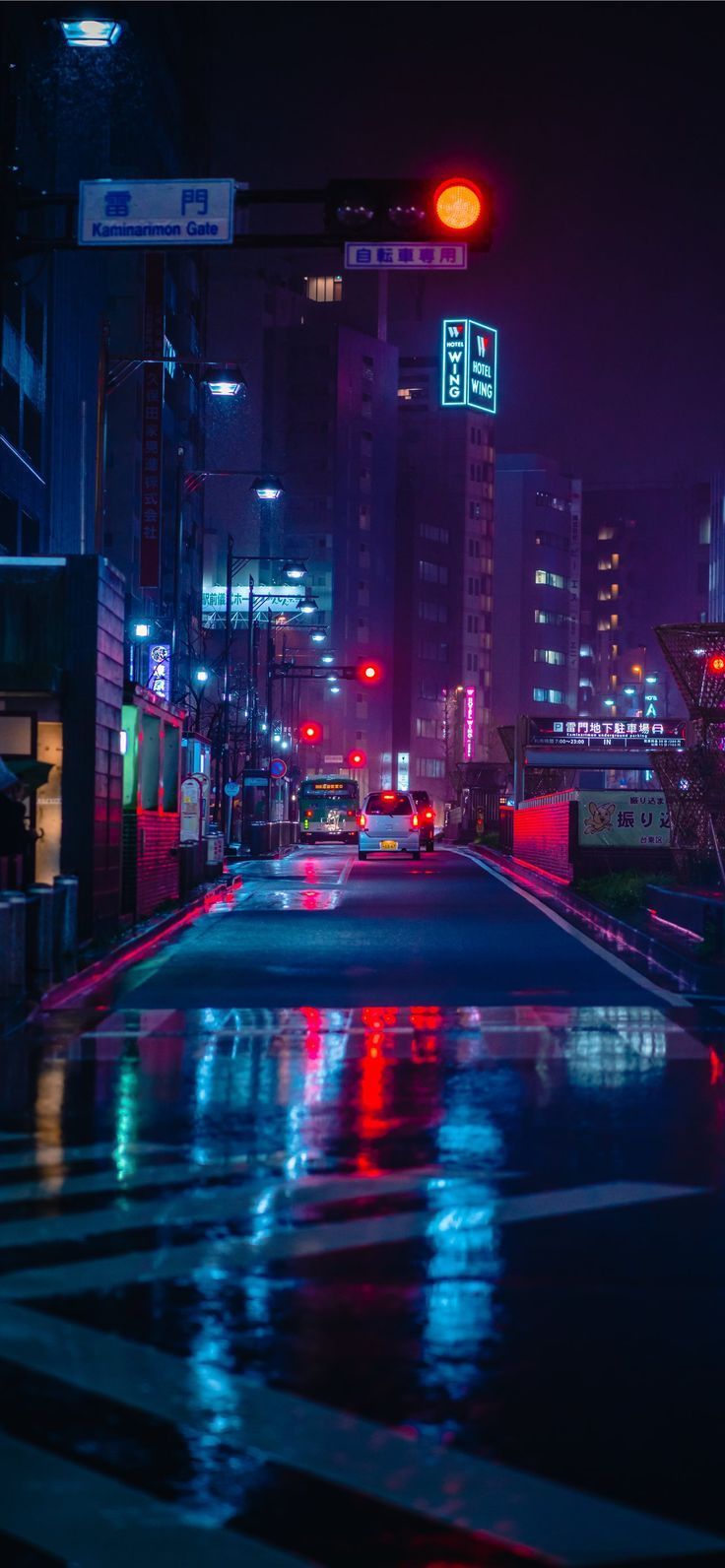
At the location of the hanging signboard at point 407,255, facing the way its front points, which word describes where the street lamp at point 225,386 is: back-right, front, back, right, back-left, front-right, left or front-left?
back

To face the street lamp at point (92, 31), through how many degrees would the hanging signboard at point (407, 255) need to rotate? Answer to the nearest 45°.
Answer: approximately 90° to its right

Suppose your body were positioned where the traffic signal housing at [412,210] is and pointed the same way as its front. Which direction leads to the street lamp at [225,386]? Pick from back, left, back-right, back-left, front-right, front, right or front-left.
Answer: back

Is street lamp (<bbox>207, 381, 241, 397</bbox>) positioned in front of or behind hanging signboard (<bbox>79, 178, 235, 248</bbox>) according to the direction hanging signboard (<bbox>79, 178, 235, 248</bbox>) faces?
behind

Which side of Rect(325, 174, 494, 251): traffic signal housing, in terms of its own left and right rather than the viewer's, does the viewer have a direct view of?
front

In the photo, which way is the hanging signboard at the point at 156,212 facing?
toward the camera

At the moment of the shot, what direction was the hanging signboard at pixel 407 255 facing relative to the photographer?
facing the viewer
